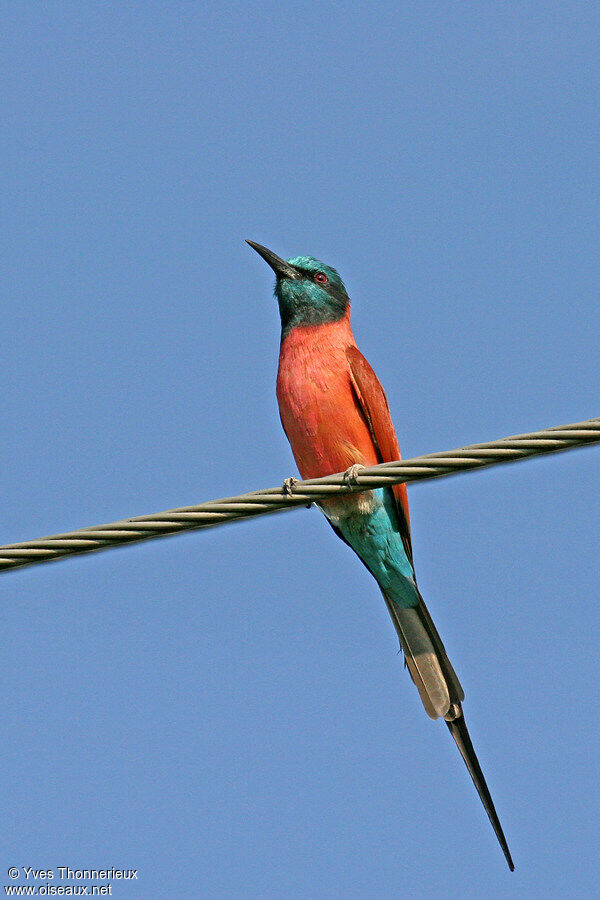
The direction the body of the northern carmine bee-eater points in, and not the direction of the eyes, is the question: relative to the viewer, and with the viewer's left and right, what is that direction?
facing the viewer and to the left of the viewer
